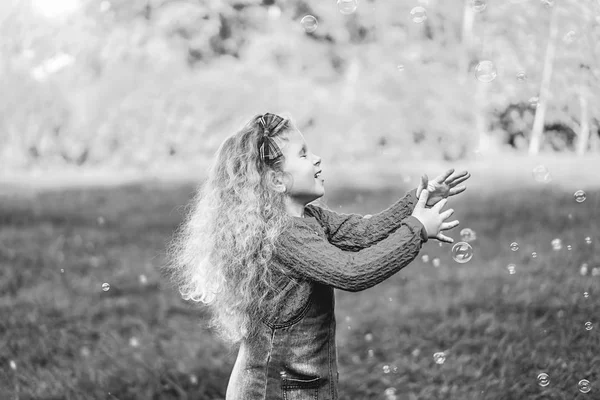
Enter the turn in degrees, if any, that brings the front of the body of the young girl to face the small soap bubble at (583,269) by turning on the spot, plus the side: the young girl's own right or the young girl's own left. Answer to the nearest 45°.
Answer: approximately 45° to the young girl's own left

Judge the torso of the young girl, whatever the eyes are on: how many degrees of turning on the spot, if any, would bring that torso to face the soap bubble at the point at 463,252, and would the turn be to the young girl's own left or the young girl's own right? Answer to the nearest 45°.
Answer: approximately 45° to the young girl's own left

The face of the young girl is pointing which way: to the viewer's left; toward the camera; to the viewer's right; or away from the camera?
to the viewer's right

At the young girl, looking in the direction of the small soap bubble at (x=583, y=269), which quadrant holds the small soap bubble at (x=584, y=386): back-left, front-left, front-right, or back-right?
front-right

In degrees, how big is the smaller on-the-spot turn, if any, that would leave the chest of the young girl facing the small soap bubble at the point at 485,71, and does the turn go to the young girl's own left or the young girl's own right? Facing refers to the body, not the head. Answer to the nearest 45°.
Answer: approximately 45° to the young girl's own left

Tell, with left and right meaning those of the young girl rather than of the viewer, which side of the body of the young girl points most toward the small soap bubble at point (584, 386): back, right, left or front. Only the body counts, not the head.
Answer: front

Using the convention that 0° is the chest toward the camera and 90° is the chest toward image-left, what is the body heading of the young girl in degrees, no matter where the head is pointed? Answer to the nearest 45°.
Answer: approximately 270°

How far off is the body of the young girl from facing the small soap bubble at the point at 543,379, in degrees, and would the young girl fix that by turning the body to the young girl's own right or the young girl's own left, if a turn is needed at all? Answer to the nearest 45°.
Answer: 0° — they already face it
